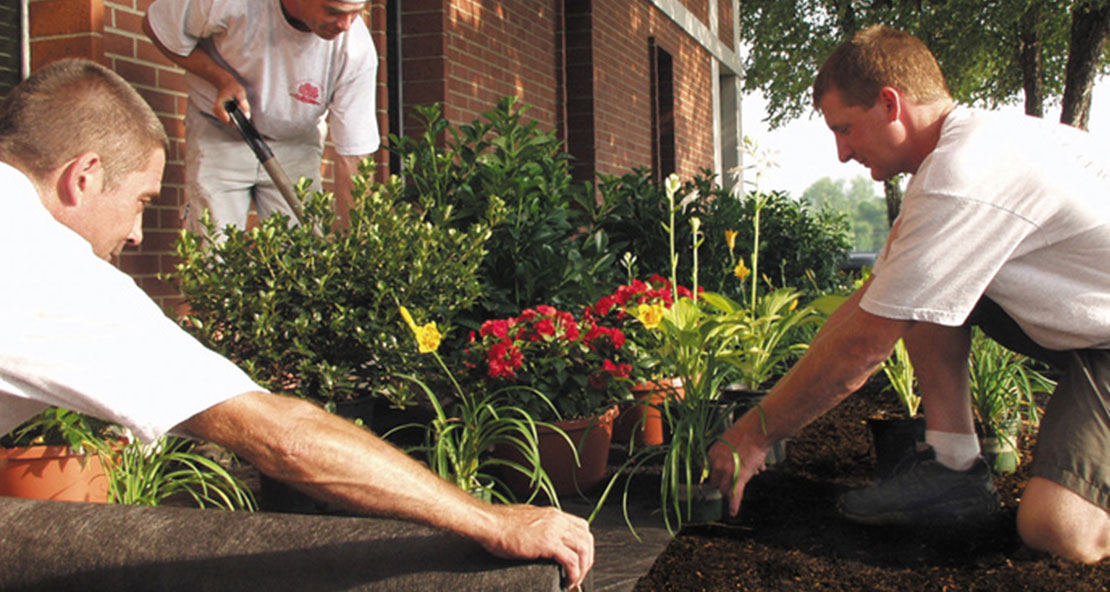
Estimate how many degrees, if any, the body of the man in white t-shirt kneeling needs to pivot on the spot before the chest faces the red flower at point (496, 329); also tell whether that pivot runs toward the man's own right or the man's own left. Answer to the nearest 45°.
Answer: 0° — they already face it

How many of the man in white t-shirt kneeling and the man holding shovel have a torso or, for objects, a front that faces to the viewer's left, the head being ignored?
1

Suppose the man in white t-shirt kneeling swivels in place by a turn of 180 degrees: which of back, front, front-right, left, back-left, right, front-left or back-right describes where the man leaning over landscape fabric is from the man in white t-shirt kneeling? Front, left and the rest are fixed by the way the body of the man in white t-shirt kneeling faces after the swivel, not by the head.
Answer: back-right

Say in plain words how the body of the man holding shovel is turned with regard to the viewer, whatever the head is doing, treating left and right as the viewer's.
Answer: facing the viewer and to the right of the viewer

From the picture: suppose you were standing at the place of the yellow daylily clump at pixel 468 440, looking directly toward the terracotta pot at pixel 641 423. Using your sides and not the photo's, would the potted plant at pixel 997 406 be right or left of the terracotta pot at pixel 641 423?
right

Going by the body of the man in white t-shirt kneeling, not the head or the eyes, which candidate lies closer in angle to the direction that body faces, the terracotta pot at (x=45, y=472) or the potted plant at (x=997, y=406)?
the terracotta pot

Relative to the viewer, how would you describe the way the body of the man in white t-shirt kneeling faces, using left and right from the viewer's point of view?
facing to the left of the viewer

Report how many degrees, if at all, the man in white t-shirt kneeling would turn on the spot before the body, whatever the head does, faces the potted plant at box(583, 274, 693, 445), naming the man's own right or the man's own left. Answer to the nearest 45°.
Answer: approximately 45° to the man's own right

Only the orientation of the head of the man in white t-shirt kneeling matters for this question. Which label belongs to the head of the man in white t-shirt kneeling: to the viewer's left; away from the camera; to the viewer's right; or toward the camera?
to the viewer's left

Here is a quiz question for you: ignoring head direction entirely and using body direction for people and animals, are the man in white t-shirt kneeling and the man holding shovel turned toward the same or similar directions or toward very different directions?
very different directions

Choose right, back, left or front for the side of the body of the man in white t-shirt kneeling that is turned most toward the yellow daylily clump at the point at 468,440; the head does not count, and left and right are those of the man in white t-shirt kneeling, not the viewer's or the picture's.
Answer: front

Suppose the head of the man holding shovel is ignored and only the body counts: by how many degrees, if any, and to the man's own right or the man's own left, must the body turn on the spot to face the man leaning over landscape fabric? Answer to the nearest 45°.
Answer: approximately 45° to the man's own right

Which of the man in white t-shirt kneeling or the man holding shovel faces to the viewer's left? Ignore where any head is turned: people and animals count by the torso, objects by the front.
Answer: the man in white t-shirt kneeling

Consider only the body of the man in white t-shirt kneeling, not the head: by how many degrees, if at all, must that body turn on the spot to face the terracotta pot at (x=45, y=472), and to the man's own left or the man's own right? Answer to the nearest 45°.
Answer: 0° — they already face it
